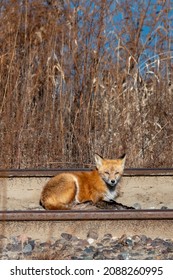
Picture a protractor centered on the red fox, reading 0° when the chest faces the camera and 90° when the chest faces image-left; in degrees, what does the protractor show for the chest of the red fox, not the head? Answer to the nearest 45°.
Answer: approximately 270°
